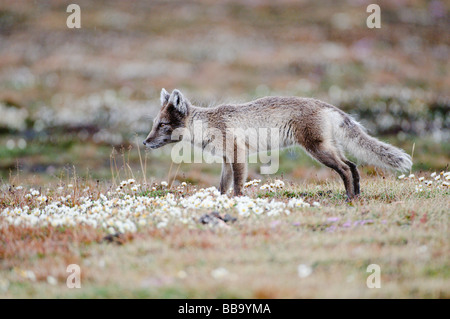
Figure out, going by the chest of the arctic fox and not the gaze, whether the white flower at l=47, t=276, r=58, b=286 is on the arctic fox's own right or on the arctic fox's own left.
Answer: on the arctic fox's own left

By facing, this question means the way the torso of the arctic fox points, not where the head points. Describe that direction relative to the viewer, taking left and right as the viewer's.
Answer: facing to the left of the viewer
